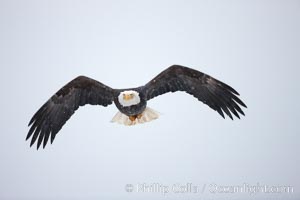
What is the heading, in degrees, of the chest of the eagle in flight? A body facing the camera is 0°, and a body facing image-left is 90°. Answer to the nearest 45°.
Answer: approximately 0°
